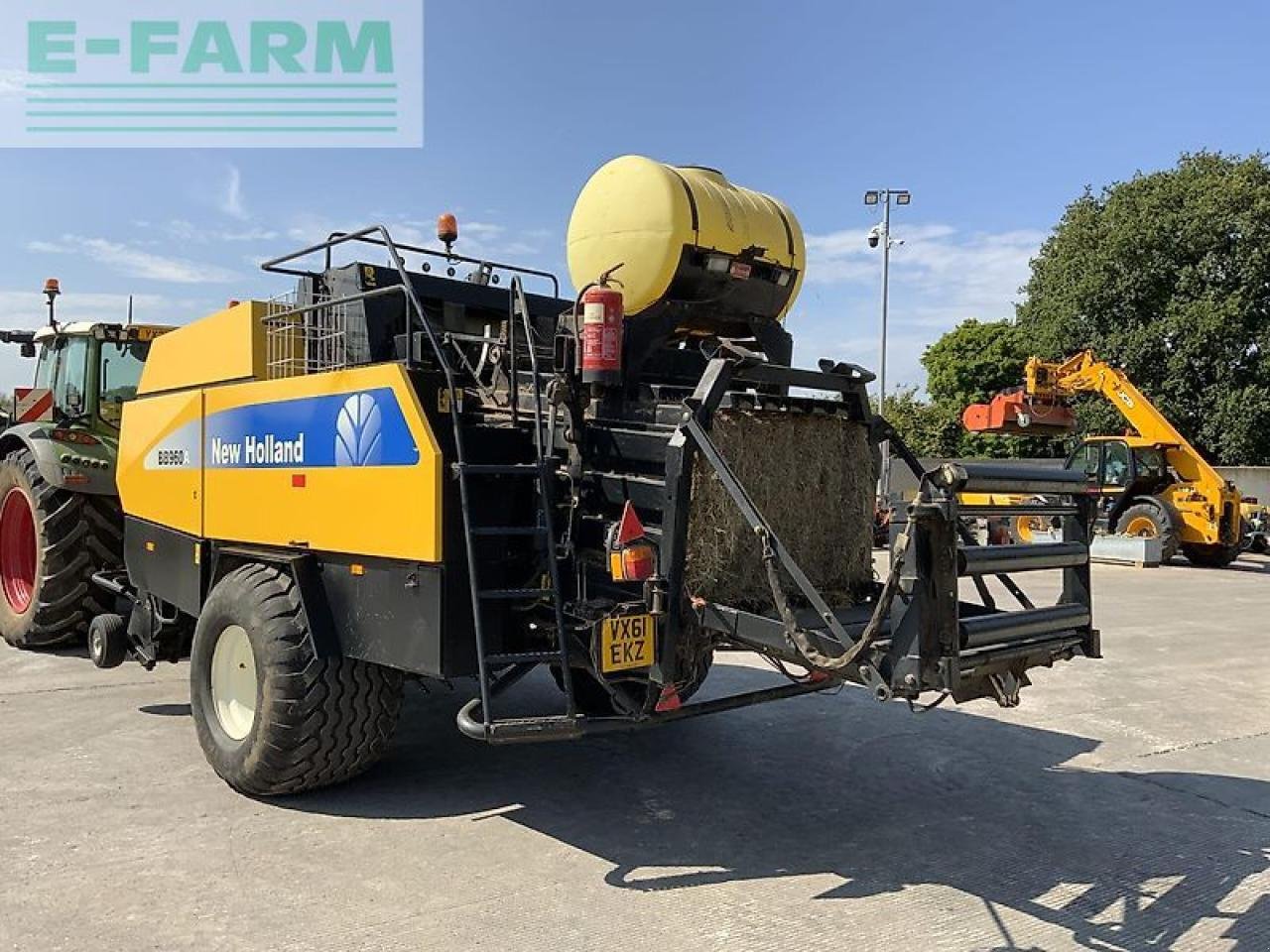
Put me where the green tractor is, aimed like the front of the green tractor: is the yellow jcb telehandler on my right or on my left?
on my right

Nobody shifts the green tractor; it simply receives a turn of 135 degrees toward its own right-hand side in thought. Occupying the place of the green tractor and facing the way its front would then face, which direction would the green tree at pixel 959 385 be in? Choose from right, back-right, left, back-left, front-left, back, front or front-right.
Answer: front-left

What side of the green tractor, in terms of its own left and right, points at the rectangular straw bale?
back

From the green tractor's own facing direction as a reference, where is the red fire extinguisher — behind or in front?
behind

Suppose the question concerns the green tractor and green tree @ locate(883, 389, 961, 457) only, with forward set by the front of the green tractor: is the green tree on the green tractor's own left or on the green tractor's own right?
on the green tractor's own right

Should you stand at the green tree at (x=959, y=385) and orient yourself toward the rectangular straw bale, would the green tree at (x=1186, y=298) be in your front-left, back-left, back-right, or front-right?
front-left

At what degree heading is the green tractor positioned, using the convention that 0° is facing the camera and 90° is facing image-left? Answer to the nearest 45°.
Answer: approximately 135°
